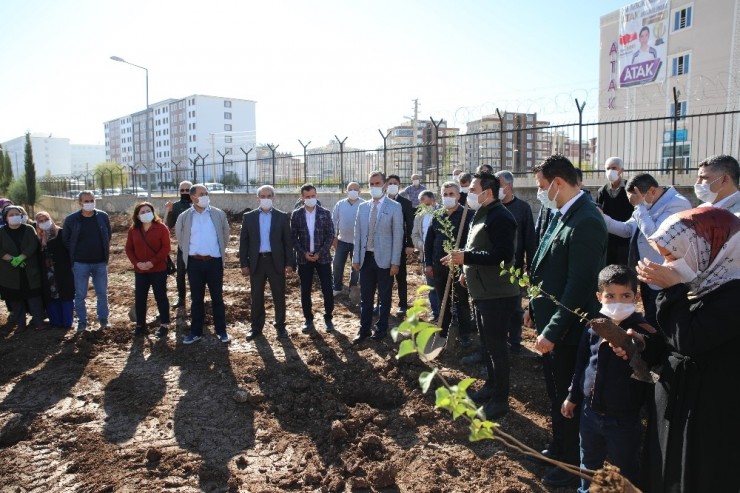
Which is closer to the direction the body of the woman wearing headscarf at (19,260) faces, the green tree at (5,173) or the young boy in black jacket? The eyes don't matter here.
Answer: the young boy in black jacket

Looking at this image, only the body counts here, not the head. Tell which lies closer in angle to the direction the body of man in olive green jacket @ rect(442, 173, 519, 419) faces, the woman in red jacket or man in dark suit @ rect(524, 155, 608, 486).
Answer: the woman in red jacket

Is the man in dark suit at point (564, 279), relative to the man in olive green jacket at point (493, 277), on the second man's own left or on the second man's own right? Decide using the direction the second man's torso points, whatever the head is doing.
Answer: on the second man's own left

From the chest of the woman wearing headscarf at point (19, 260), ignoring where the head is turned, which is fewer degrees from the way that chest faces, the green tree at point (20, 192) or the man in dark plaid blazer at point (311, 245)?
the man in dark plaid blazer

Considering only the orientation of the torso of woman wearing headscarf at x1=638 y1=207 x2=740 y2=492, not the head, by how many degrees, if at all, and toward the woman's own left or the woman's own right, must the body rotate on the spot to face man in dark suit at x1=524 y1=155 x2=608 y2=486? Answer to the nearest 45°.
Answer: approximately 45° to the woman's own right

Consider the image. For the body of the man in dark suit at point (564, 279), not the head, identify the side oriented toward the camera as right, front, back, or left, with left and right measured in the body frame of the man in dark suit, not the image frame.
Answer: left

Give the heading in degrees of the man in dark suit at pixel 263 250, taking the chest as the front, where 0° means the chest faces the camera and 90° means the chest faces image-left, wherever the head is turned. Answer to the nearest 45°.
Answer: approximately 0°

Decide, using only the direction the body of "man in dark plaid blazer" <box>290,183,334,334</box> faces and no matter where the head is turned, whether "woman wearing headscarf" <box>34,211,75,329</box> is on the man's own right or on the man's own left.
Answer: on the man's own right

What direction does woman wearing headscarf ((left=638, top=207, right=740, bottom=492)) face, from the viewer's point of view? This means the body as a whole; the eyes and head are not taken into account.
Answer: to the viewer's left

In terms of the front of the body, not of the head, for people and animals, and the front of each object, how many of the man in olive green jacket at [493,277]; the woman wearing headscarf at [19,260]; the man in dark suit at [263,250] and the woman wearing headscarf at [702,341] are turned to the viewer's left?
2

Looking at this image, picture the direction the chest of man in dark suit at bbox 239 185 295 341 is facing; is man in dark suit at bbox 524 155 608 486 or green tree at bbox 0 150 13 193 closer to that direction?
the man in dark suit
